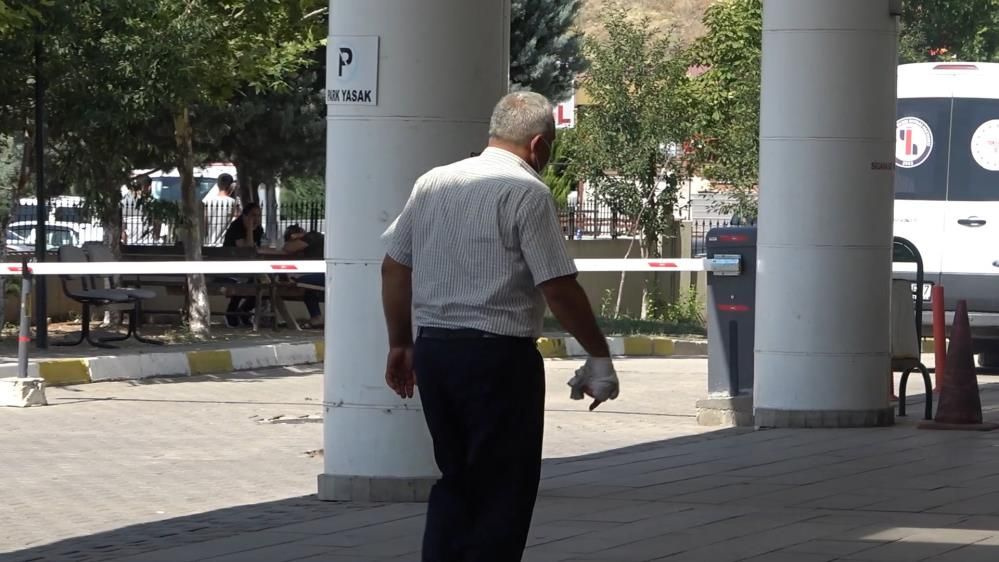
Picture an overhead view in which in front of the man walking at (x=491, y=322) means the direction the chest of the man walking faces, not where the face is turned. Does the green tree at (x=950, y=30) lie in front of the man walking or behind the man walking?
in front

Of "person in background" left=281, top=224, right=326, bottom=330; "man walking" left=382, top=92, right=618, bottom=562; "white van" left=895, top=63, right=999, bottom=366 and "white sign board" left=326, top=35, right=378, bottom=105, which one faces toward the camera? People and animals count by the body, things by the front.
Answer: the white sign board

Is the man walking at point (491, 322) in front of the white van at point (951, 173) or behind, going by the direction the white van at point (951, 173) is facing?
behind

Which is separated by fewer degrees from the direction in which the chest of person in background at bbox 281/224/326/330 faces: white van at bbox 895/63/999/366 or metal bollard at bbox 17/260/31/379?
the metal bollard

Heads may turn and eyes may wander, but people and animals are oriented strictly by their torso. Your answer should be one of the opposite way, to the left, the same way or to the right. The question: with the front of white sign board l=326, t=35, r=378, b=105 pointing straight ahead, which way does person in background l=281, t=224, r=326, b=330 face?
to the right

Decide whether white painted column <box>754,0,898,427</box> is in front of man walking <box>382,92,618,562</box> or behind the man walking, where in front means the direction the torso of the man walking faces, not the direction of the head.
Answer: in front

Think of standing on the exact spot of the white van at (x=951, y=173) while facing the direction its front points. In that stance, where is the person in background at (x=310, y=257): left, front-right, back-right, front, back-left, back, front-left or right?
left

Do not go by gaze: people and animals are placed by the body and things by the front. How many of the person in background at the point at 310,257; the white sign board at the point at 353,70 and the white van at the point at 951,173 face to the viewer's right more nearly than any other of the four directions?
0

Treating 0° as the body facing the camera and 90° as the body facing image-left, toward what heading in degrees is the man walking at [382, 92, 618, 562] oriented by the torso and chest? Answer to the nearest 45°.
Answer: approximately 225°

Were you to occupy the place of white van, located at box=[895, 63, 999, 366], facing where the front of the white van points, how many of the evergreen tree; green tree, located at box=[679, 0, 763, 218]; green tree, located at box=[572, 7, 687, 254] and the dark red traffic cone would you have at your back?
1

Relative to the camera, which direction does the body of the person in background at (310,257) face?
to the viewer's left

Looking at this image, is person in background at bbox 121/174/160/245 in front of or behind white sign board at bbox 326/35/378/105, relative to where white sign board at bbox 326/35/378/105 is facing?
behind
